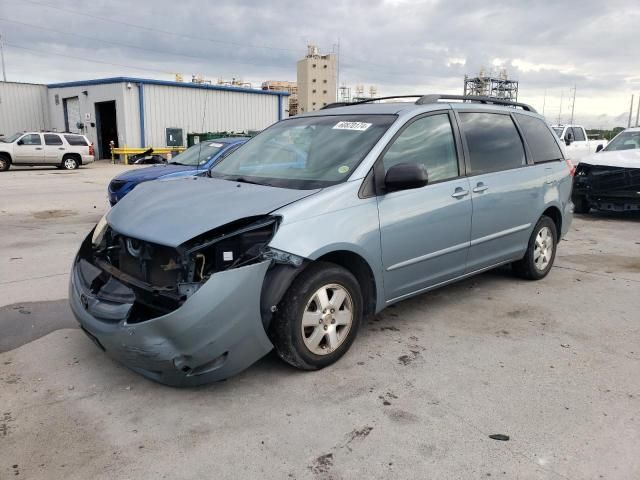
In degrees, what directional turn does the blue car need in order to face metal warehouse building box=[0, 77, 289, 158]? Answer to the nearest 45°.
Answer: approximately 135° to its right

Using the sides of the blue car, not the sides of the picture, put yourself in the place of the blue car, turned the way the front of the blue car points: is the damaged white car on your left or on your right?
on your left

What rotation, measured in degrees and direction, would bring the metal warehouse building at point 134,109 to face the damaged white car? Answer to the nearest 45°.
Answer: approximately 45° to its left

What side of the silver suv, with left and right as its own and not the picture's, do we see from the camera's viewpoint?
left

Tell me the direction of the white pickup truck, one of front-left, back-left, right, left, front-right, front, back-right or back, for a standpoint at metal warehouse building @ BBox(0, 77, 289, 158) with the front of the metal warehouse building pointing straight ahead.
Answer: left

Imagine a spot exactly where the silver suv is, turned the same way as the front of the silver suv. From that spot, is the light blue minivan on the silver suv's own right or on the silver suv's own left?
on the silver suv's own left

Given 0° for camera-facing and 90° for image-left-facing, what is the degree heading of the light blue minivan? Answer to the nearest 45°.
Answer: approximately 45°

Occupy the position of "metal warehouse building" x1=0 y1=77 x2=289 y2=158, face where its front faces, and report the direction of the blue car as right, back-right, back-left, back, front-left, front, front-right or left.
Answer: front-left

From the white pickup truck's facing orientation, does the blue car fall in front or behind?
in front
